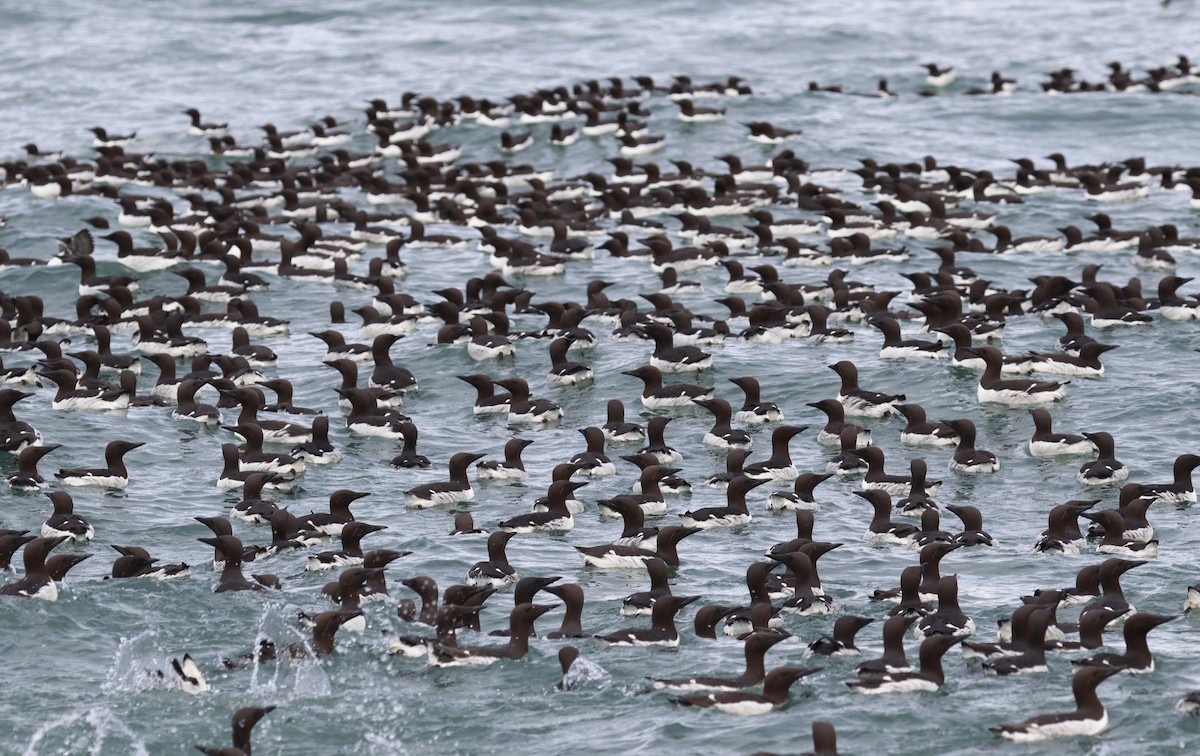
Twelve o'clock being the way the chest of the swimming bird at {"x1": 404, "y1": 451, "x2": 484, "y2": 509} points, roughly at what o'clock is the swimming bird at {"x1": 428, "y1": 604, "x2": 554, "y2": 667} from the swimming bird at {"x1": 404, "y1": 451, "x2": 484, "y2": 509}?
the swimming bird at {"x1": 428, "y1": 604, "x2": 554, "y2": 667} is roughly at 3 o'clock from the swimming bird at {"x1": 404, "y1": 451, "x2": 484, "y2": 509}.

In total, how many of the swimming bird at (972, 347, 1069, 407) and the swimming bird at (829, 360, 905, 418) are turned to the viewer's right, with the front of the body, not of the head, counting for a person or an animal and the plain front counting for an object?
0

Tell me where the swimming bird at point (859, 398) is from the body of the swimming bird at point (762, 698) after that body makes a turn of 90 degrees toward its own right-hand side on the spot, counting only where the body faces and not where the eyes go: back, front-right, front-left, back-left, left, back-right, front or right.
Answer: back

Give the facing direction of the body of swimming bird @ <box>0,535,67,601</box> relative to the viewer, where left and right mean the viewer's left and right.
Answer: facing to the right of the viewer

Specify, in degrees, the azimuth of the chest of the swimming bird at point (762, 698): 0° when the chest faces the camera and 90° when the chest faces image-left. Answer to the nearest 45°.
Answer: approximately 270°

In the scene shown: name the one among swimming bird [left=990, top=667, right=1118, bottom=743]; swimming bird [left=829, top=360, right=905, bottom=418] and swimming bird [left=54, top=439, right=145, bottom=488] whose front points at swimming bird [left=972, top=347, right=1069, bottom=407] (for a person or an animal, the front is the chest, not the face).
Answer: swimming bird [left=54, top=439, right=145, bottom=488]

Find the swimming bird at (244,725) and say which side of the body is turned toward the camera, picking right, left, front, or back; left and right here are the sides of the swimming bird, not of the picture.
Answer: right

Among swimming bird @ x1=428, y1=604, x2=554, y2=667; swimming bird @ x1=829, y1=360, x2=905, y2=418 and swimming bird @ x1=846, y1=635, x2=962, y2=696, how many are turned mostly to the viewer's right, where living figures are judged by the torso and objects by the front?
2

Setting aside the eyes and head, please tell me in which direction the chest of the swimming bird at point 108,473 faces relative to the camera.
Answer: to the viewer's right

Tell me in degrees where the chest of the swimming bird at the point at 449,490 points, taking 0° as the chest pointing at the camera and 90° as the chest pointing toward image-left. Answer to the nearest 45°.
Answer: approximately 270°

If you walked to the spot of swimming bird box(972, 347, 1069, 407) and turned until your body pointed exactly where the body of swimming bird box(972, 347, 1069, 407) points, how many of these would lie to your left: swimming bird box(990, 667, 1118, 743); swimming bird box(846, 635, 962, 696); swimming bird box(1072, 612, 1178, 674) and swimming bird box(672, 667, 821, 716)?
4

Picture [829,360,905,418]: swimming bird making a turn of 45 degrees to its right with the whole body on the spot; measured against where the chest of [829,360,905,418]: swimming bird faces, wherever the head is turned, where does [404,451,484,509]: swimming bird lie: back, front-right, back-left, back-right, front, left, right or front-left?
left

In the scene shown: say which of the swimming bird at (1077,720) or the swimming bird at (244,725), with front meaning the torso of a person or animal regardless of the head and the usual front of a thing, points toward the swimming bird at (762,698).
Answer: the swimming bird at (244,725)

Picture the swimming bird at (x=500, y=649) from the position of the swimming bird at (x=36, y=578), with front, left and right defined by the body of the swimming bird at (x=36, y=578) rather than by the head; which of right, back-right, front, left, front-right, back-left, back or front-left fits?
front-right

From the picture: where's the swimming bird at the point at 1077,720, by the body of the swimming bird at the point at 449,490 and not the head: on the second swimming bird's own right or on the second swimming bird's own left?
on the second swimming bird's own right

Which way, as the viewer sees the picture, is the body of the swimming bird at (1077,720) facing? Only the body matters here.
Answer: to the viewer's right

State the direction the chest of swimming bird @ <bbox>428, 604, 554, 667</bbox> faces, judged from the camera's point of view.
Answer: to the viewer's right

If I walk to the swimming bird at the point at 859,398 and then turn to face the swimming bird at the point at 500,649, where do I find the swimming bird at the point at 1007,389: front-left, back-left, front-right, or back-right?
back-left

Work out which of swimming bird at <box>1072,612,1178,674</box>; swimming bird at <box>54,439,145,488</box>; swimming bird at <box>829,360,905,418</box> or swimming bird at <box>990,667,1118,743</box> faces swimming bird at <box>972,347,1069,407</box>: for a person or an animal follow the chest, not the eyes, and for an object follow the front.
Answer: swimming bird at <box>54,439,145,488</box>
